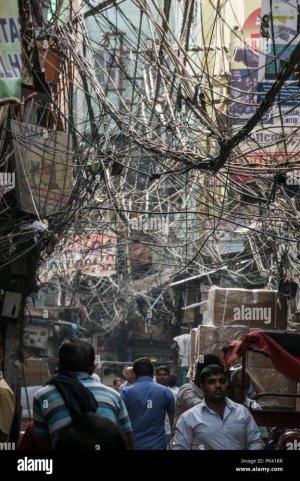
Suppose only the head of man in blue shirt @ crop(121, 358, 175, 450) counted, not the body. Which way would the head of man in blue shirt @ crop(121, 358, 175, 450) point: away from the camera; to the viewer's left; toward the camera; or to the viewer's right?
away from the camera

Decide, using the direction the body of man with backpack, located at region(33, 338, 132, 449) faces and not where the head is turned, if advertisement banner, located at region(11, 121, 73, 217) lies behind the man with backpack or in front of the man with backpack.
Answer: in front

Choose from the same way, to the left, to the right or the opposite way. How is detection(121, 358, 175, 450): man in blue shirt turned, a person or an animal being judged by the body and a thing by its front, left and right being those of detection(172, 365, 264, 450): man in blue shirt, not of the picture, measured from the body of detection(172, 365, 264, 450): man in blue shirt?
the opposite way

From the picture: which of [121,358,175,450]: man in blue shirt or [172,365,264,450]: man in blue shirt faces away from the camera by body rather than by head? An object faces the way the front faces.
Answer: [121,358,175,450]: man in blue shirt

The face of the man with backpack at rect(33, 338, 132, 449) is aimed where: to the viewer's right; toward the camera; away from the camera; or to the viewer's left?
away from the camera

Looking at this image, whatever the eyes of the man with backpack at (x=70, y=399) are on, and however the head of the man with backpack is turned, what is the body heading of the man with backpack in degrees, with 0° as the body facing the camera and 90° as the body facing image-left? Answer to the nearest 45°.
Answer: approximately 180°

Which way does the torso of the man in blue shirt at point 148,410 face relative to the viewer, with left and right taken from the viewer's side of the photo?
facing away from the viewer

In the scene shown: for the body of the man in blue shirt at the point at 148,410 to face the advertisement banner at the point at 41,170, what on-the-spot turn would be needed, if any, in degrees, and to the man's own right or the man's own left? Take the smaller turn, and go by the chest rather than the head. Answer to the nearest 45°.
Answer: approximately 45° to the man's own left

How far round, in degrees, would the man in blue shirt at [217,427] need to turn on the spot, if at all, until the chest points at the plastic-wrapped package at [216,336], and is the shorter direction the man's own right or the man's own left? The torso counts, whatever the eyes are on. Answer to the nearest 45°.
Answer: approximately 180°

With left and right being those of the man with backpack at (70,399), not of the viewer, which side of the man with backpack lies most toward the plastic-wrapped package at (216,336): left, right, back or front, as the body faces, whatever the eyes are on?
front

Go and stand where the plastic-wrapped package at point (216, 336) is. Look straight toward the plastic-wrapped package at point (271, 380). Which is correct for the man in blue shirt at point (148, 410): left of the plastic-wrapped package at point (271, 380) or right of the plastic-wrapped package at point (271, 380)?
right
